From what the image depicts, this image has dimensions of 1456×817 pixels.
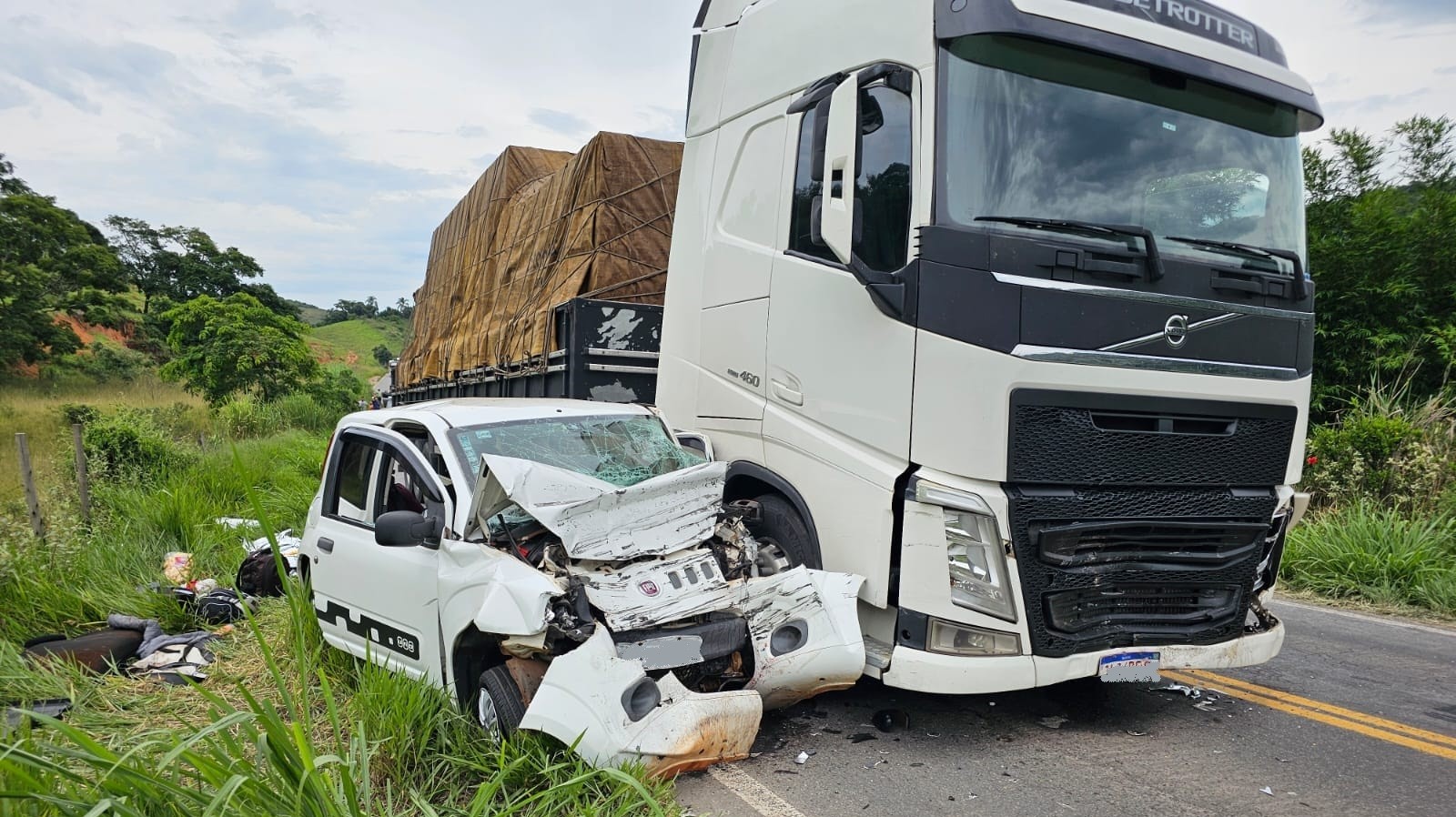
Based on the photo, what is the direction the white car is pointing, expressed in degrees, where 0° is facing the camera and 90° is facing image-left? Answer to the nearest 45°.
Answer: approximately 315°

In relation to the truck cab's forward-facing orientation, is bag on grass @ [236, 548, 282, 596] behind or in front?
behind

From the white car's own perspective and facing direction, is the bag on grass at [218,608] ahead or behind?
behind

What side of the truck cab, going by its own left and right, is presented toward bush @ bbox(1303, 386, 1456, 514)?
left

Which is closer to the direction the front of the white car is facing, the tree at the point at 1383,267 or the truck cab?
the truck cab

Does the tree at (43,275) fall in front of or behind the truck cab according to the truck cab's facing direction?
behind

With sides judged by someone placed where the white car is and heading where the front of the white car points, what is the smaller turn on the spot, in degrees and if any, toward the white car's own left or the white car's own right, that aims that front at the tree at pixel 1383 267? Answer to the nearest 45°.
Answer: approximately 90° to the white car's own left

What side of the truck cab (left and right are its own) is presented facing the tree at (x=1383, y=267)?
left

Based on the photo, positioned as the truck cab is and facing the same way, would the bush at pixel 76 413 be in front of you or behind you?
behind

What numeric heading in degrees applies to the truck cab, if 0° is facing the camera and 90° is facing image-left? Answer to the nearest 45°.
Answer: approximately 315°
